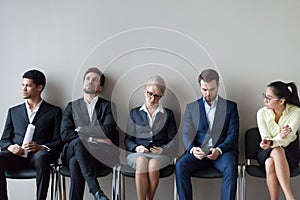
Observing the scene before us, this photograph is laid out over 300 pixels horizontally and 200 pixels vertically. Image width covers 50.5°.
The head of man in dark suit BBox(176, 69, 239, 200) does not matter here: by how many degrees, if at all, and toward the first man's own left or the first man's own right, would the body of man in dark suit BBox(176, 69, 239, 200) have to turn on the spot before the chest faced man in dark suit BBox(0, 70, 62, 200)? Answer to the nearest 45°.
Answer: approximately 90° to the first man's own right

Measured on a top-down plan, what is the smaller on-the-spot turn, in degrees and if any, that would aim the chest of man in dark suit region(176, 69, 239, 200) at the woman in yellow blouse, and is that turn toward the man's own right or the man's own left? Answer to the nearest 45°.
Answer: approximately 90° to the man's own left

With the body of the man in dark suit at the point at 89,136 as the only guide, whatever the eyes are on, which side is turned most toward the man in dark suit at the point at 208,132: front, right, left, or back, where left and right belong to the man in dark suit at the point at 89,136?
left

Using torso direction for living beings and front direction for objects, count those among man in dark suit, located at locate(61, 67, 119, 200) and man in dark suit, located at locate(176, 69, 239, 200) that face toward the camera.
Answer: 2

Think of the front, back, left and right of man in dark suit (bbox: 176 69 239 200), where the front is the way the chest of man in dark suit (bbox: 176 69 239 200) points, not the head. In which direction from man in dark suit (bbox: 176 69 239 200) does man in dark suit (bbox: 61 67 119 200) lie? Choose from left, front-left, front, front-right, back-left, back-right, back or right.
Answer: right

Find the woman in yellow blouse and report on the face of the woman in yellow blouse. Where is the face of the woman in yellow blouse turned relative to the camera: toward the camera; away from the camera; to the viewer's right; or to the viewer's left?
to the viewer's left

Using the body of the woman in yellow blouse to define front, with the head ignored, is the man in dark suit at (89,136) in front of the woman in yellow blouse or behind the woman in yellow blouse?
in front

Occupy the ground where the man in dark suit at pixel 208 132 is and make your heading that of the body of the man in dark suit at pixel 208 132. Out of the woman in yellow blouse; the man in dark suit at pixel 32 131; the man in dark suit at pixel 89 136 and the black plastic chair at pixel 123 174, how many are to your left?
1

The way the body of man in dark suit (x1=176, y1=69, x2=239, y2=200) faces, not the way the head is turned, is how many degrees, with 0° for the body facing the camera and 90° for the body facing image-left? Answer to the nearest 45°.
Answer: approximately 0°

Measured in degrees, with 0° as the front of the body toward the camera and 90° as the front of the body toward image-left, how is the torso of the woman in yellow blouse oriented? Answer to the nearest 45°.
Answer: approximately 45°
